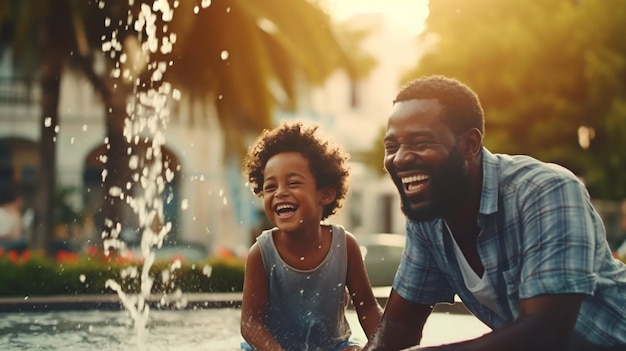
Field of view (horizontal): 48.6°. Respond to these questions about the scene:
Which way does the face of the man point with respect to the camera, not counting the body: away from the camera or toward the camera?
toward the camera

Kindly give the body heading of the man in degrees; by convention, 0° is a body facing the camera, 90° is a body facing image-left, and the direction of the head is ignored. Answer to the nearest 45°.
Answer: approximately 45°

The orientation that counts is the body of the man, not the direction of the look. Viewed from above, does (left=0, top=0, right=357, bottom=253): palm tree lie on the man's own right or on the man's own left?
on the man's own right

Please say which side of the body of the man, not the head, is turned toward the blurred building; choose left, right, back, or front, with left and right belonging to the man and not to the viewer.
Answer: right

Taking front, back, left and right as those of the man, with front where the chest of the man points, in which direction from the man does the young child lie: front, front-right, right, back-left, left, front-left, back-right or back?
right
